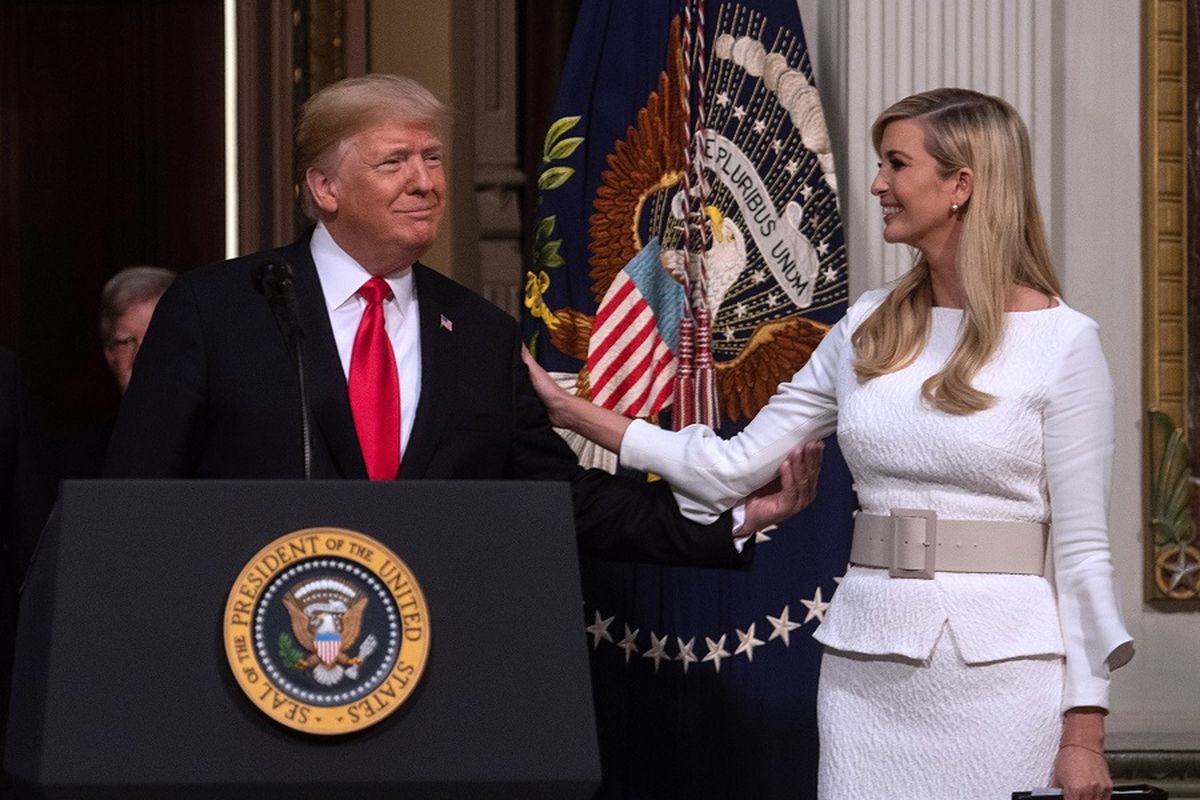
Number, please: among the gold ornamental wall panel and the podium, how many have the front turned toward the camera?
2

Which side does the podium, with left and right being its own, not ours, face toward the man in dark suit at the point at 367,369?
back

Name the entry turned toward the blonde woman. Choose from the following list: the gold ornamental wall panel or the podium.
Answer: the gold ornamental wall panel

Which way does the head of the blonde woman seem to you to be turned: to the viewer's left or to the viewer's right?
to the viewer's left

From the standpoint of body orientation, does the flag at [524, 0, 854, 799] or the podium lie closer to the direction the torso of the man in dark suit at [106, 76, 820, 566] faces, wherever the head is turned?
the podium

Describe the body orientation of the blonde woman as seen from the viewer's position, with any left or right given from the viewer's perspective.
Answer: facing the viewer and to the left of the viewer

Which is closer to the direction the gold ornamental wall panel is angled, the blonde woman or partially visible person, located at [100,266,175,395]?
the blonde woman

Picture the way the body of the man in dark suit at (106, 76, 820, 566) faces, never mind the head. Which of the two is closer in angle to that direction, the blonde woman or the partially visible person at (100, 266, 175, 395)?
the blonde woman

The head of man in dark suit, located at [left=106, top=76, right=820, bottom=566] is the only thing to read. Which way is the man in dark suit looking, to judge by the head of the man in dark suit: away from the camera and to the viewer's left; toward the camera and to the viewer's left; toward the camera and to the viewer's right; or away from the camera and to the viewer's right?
toward the camera and to the viewer's right

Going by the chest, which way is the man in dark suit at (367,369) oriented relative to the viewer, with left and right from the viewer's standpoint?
facing the viewer and to the right of the viewer

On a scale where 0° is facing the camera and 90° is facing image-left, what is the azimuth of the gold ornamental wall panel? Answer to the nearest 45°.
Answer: approximately 0°

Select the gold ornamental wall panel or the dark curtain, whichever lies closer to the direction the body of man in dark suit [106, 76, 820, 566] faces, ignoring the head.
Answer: the gold ornamental wall panel

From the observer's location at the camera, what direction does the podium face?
facing the viewer

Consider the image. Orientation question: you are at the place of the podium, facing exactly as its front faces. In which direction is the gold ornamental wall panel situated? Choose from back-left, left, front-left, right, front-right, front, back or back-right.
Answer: back-left

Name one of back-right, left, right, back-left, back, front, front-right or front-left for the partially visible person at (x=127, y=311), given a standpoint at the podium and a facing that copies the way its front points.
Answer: back
